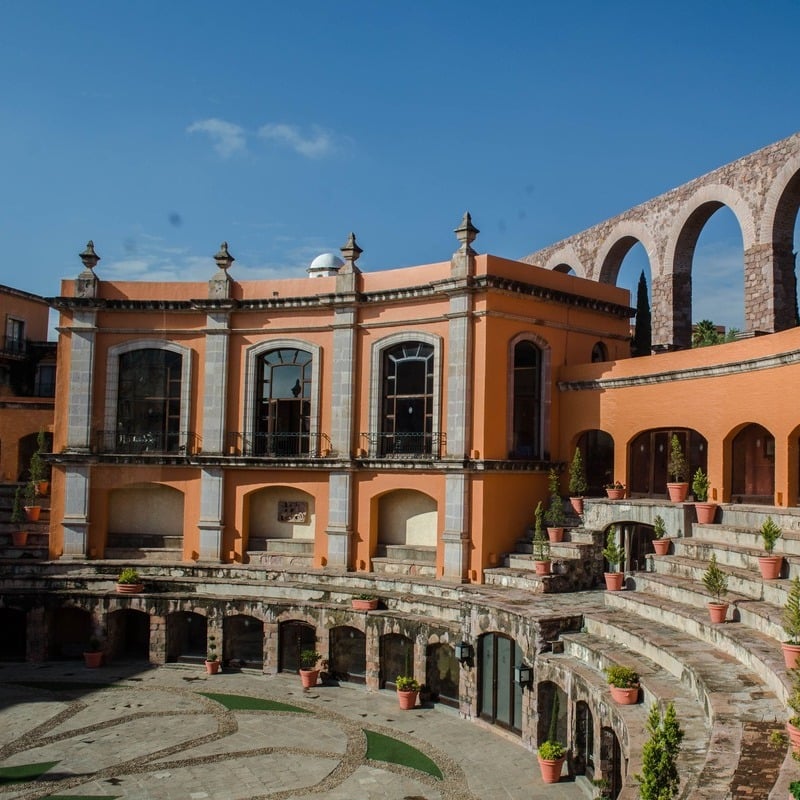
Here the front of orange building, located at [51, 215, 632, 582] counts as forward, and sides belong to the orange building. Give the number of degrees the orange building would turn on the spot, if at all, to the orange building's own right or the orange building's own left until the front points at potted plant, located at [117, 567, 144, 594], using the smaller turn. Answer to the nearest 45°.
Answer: approximately 90° to the orange building's own right

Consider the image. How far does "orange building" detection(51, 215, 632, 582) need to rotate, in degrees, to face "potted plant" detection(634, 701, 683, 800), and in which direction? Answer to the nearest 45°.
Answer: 0° — it already faces it

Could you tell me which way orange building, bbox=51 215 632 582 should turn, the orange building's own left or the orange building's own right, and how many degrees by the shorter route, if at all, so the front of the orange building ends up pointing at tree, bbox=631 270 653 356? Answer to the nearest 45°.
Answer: approximately 135° to the orange building's own left

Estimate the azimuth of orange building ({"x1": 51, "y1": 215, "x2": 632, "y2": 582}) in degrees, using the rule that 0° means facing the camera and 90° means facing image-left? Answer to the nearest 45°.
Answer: approximately 0°

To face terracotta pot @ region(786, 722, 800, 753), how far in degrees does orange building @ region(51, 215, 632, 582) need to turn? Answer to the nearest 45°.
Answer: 0° — it already faces it

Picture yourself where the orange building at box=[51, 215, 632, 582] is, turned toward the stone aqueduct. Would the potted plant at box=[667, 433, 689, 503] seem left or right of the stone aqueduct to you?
right

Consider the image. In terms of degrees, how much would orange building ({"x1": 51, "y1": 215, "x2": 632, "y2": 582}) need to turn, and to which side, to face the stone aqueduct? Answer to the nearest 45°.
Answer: approximately 90° to its left

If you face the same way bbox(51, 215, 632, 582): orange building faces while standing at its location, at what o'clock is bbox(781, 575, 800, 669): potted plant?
The potted plant is roughly at 11 o'clock from the orange building.
